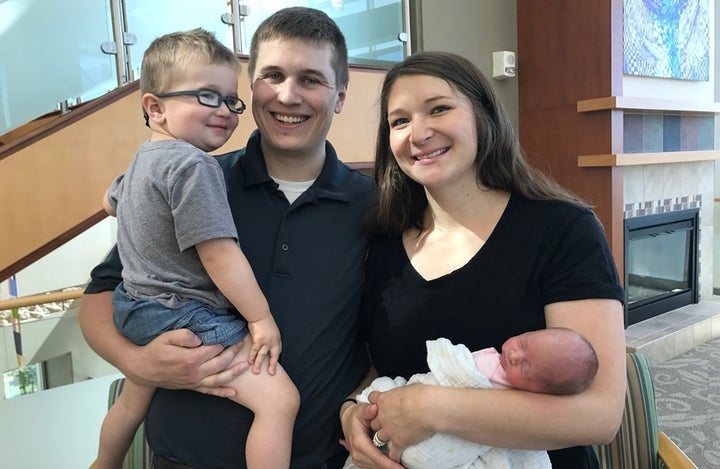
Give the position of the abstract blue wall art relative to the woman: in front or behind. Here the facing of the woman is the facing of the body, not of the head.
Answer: behind

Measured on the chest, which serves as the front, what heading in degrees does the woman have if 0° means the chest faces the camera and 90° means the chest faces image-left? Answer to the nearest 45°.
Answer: approximately 45°

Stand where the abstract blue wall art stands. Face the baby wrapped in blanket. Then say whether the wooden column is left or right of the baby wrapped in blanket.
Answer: right

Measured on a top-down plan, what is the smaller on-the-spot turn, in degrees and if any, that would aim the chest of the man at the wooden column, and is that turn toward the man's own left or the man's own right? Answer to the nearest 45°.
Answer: approximately 135° to the man's own left

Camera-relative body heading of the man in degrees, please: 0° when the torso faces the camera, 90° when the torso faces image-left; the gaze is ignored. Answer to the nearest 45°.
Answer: approximately 0°
